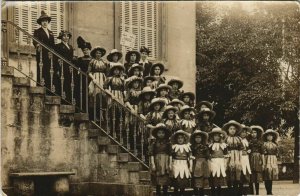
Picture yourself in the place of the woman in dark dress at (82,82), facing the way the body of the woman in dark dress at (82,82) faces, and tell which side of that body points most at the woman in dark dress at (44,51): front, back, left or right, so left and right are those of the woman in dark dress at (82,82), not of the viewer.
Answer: right

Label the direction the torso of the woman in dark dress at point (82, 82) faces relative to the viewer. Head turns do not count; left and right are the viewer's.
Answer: facing the viewer and to the right of the viewer

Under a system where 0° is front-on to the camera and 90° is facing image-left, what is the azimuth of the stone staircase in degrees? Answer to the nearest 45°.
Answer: approximately 270°
